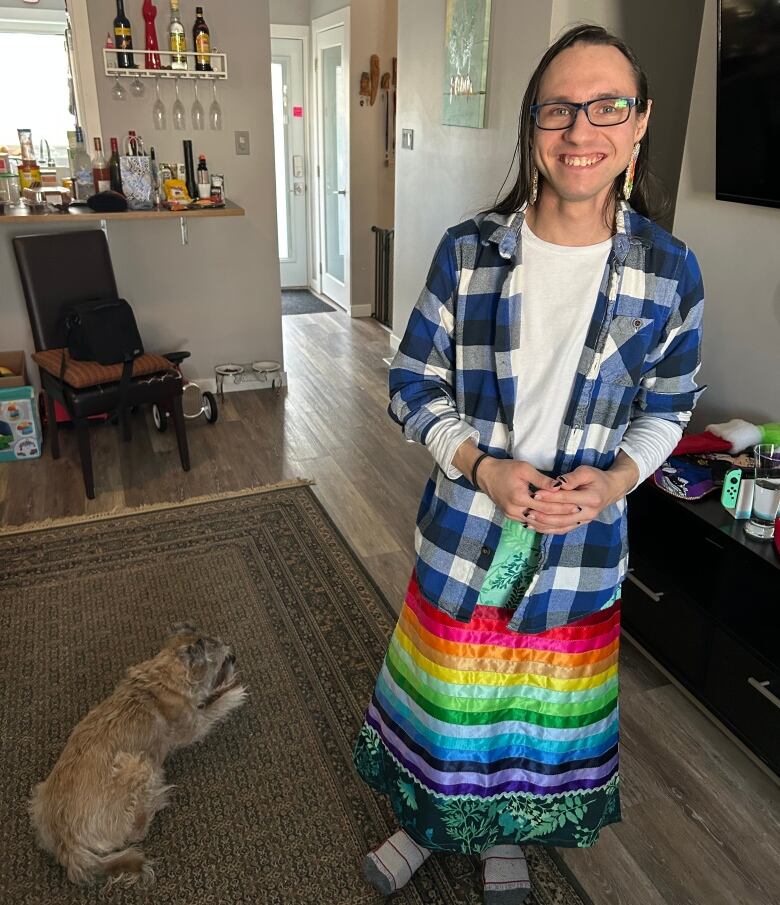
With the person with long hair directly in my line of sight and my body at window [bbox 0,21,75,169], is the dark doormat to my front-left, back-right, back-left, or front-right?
front-left

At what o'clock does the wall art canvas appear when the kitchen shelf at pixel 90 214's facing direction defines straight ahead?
The wall art canvas is roughly at 9 o'clock from the kitchen shelf.

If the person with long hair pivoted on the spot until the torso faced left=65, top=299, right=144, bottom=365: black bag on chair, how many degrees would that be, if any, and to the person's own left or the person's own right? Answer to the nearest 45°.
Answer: approximately 135° to the person's own right

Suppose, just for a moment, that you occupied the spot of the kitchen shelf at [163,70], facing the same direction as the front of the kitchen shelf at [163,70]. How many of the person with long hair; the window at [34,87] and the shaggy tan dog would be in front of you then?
2

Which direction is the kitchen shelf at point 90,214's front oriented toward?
toward the camera

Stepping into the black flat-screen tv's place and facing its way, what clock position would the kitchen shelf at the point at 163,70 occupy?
The kitchen shelf is roughly at 2 o'clock from the black flat-screen tv.

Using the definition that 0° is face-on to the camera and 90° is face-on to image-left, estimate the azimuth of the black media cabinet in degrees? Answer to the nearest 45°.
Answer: approximately 45°

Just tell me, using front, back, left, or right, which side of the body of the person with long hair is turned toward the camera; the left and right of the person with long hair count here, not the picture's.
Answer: front
